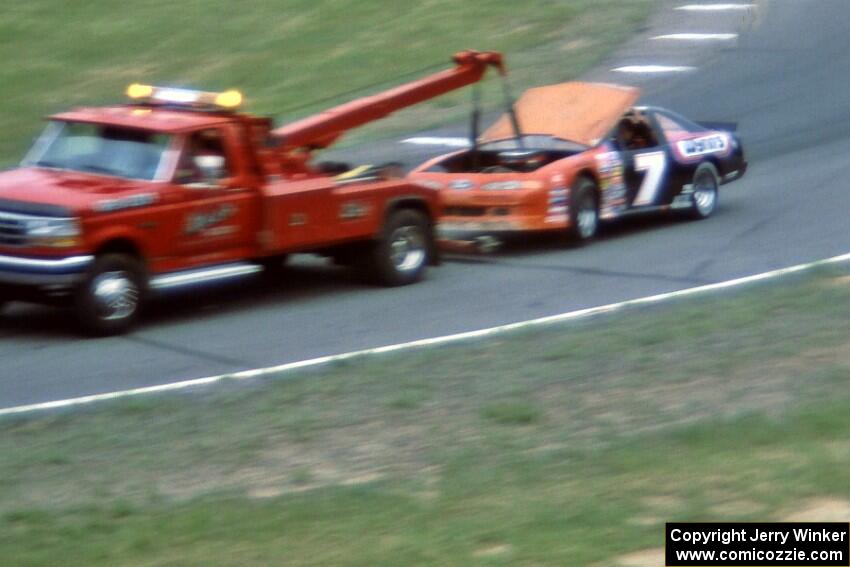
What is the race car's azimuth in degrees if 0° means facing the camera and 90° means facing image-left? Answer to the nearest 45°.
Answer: approximately 45°

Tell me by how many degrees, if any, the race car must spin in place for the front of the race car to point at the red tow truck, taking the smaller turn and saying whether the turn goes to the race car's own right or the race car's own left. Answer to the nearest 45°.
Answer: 0° — it already faces it

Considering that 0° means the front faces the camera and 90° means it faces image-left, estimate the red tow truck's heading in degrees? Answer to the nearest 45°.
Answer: approximately 45°

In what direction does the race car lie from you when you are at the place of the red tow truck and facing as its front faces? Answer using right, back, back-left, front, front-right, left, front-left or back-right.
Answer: back
